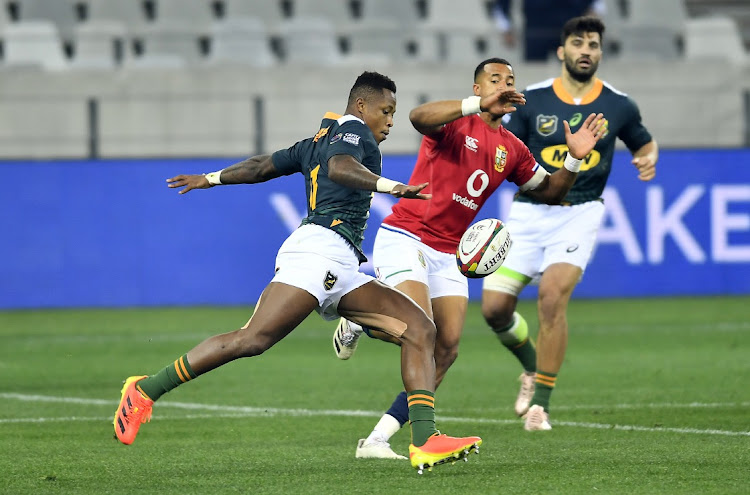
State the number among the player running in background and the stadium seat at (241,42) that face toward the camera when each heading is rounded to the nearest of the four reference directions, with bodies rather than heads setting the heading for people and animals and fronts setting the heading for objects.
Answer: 2

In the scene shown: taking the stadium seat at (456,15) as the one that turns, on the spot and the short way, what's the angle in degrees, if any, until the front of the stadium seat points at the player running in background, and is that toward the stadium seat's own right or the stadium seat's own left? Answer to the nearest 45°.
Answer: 0° — it already faces them

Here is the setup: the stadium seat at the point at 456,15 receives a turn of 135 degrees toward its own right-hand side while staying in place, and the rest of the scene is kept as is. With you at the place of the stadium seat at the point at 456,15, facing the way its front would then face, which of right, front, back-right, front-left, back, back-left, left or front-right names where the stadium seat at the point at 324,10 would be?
front-left

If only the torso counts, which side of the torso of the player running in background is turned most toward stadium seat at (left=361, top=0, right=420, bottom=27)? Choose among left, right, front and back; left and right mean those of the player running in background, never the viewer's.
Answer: back

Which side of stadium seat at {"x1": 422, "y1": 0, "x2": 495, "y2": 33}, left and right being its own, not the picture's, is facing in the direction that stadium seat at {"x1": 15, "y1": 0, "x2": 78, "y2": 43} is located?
right

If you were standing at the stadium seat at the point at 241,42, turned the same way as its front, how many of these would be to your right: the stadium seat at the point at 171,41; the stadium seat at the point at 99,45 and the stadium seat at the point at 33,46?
3

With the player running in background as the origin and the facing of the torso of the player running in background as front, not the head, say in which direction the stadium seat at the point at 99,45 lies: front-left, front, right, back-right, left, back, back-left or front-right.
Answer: back-right

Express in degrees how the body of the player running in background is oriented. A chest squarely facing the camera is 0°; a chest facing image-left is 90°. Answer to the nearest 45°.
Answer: approximately 0°

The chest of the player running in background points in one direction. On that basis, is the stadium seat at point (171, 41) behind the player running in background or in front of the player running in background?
behind
